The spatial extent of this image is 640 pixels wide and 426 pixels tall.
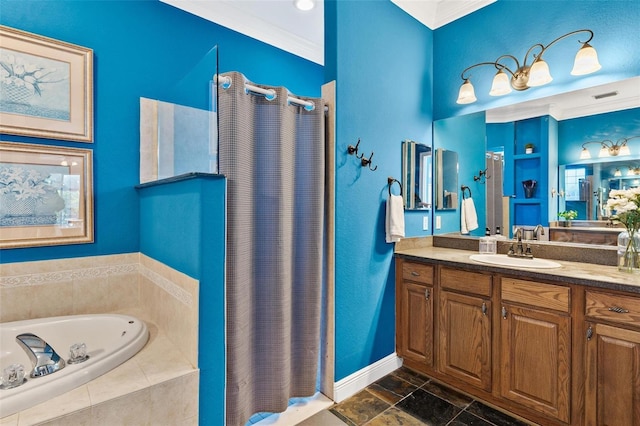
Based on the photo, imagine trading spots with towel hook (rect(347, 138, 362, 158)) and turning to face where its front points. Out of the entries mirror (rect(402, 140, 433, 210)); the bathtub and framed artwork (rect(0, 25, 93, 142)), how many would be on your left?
1

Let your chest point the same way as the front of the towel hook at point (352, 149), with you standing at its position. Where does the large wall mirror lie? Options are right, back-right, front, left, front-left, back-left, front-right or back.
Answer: front-left

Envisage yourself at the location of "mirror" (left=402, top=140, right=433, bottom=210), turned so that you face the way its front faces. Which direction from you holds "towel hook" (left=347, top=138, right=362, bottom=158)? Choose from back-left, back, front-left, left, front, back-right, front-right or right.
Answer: right

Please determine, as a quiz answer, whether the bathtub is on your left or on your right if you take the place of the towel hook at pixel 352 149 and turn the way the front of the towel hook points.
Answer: on your right

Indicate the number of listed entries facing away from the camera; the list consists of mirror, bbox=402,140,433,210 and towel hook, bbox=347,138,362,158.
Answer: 0
